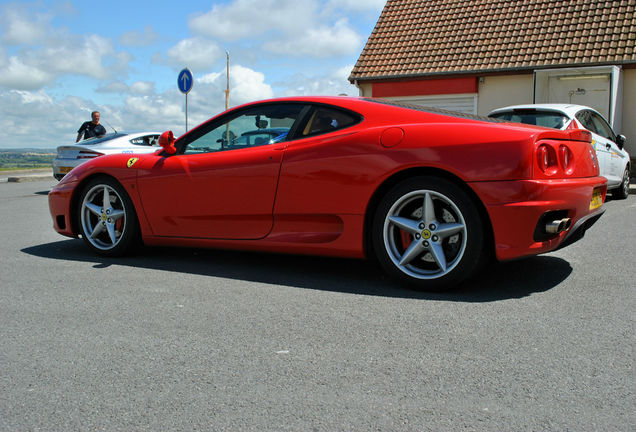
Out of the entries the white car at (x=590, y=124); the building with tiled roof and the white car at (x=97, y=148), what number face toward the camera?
1

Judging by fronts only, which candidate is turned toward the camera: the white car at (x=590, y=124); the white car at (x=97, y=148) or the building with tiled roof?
the building with tiled roof

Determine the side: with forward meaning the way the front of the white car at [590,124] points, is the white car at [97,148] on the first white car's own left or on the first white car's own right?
on the first white car's own left

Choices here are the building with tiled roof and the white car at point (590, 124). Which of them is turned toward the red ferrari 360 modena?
the building with tiled roof

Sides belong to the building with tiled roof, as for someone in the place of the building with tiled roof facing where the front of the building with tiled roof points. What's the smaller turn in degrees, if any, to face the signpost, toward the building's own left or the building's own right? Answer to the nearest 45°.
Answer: approximately 45° to the building's own right

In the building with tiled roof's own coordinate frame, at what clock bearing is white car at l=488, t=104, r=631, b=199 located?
The white car is roughly at 12 o'clock from the building with tiled roof.

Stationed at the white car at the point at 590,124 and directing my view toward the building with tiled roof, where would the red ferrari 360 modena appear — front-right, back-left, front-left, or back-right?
back-left

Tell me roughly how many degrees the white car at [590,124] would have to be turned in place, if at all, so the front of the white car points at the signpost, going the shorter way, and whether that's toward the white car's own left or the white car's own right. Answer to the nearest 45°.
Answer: approximately 135° to the white car's own left

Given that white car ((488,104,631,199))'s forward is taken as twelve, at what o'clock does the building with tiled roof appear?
The building with tiled roof is roughly at 10 o'clock from the white car.

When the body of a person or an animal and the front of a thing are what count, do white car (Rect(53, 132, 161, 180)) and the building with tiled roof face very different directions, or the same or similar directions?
very different directions

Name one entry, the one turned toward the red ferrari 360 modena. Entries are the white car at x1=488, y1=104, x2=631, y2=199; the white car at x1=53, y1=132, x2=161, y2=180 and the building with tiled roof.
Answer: the building with tiled roof

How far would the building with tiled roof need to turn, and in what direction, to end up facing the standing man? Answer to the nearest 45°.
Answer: approximately 45° to its right

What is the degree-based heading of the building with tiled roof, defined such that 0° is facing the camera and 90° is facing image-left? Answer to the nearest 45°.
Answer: approximately 0°

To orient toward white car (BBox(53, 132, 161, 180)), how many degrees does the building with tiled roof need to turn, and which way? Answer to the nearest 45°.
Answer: approximately 45° to its right

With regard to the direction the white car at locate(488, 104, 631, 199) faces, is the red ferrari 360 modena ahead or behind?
behind

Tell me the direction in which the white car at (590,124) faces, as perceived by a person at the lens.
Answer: facing away from the viewer and to the right of the viewer

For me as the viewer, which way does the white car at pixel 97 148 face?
facing away from the viewer and to the right of the viewer

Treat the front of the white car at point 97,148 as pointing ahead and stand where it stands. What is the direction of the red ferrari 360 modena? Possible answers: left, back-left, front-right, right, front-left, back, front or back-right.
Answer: back-right

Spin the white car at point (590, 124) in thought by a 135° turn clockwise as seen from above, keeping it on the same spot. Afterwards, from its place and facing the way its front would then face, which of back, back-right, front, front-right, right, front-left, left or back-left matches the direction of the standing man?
right
